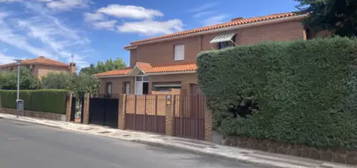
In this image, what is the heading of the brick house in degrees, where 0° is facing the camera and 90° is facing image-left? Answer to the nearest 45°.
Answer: approximately 45°

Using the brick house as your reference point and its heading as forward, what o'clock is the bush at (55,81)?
The bush is roughly at 3 o'clock from the brick house.

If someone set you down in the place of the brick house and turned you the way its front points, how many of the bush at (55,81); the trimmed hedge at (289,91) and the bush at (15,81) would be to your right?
2

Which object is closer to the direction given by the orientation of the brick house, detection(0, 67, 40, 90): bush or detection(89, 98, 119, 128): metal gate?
the metal gate

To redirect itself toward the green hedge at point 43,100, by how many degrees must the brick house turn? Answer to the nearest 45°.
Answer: approximately 45° to its right

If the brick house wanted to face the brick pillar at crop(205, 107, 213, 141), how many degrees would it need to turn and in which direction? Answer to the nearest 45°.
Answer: approximately 45° to its left

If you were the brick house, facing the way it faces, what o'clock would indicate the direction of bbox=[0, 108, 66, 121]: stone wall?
The stone wall is roughly at 2 o'clock from the brick house.

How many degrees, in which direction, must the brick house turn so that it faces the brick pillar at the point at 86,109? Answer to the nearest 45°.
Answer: approximately 45° to its right

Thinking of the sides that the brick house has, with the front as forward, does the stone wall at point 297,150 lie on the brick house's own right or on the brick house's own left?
on the brick house's own left
